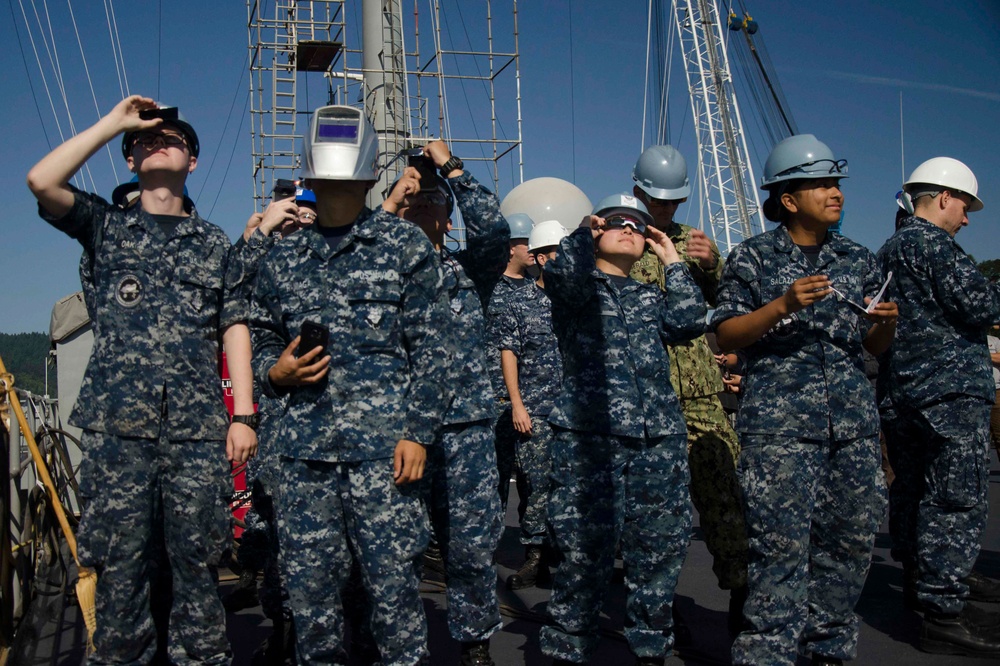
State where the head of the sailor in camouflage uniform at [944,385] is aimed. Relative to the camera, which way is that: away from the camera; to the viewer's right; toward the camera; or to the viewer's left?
to the viewer's right

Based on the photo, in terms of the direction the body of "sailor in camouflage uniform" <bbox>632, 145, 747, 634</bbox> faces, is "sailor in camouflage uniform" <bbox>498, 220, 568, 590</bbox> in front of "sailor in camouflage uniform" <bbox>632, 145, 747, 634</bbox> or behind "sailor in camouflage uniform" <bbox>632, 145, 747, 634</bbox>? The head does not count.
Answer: behind

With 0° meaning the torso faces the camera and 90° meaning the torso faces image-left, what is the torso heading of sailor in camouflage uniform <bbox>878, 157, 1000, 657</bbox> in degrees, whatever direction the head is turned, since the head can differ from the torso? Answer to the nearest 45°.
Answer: approximately 270°

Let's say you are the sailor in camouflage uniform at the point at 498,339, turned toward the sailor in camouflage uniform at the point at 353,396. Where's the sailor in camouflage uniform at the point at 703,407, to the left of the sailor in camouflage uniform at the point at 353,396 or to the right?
left

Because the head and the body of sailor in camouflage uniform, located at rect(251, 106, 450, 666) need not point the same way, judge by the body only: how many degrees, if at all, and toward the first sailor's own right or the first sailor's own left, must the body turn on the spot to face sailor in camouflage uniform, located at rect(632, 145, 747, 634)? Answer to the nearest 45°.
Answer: approximately 135° to the first sailor's own left
